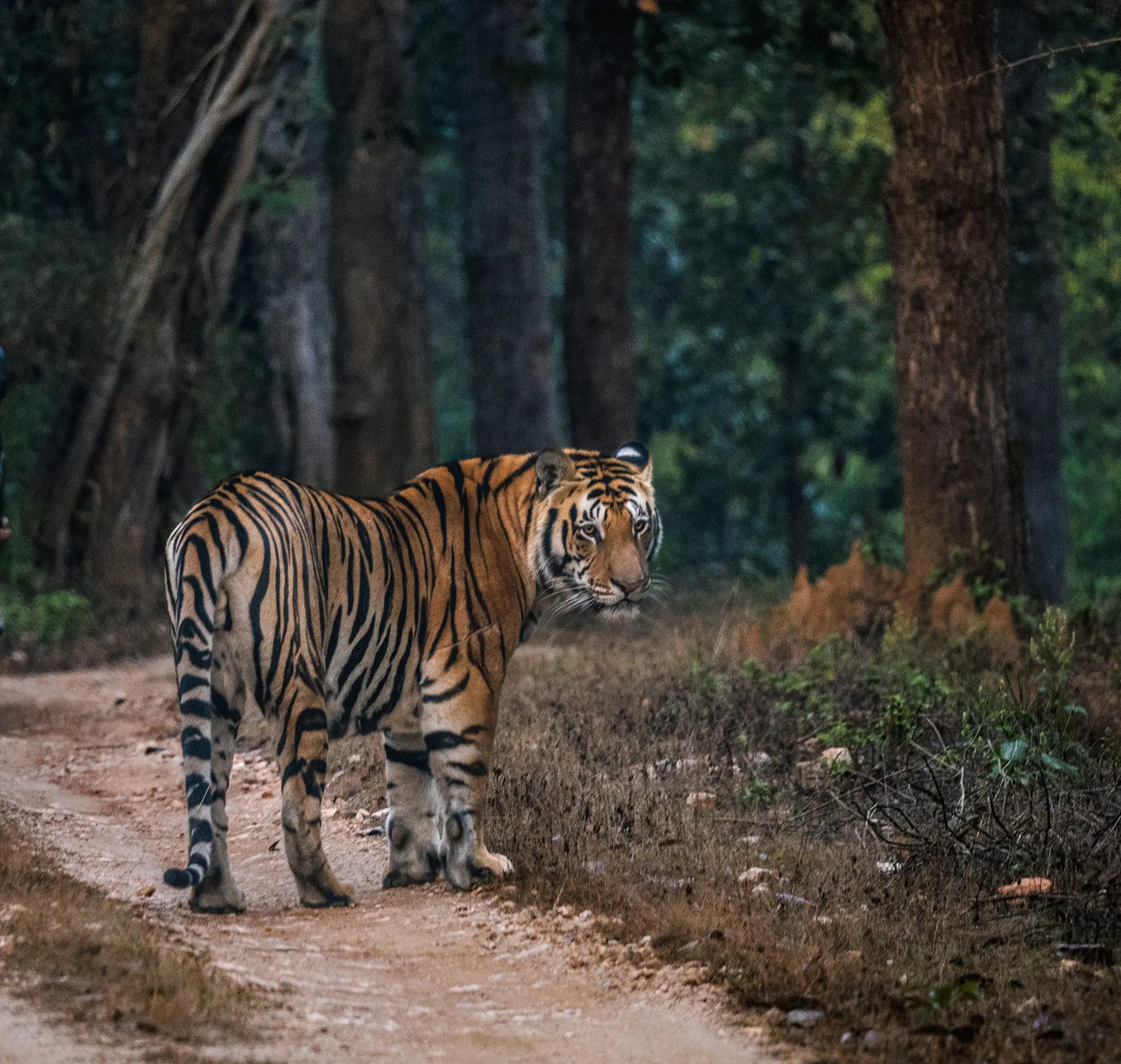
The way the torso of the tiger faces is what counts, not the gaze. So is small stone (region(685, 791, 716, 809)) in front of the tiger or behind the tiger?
in front

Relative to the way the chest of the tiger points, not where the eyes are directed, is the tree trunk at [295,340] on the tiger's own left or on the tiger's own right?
on the tiger's own left

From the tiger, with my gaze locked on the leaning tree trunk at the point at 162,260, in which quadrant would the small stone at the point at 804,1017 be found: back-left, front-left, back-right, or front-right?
back-right

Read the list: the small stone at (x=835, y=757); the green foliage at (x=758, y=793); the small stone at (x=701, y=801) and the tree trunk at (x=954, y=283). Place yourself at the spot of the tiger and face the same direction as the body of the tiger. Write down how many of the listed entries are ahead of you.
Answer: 4

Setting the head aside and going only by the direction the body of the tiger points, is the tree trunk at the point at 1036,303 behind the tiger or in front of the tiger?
in front

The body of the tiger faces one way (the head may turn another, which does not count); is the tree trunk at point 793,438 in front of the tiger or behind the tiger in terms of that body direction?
in front

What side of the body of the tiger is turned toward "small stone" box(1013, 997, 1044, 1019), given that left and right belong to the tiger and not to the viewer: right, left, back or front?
right

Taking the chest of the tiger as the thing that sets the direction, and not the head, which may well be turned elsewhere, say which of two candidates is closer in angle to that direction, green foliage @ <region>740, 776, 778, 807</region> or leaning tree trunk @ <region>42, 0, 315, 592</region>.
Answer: the green foliage

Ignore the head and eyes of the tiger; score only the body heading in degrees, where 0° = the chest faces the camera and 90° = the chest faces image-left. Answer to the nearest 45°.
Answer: approximately 225°

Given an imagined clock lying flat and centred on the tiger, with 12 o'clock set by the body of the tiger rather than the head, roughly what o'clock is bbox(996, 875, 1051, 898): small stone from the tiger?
The small stone is roughly at 2 o'clock from the tiger.

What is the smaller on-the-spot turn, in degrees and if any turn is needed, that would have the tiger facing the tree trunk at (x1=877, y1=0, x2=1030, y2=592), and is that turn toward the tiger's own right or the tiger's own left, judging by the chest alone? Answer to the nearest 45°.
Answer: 0° — it already faces it

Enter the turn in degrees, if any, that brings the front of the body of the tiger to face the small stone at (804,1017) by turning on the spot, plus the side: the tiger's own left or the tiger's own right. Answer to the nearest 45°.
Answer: approximately 90° to the tiger's own right

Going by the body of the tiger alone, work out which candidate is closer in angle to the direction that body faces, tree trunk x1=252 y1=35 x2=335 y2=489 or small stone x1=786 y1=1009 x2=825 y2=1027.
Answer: the tree trunk
